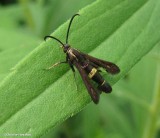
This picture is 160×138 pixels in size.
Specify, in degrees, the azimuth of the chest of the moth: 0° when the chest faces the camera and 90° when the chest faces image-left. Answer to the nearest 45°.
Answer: approximately 135°
